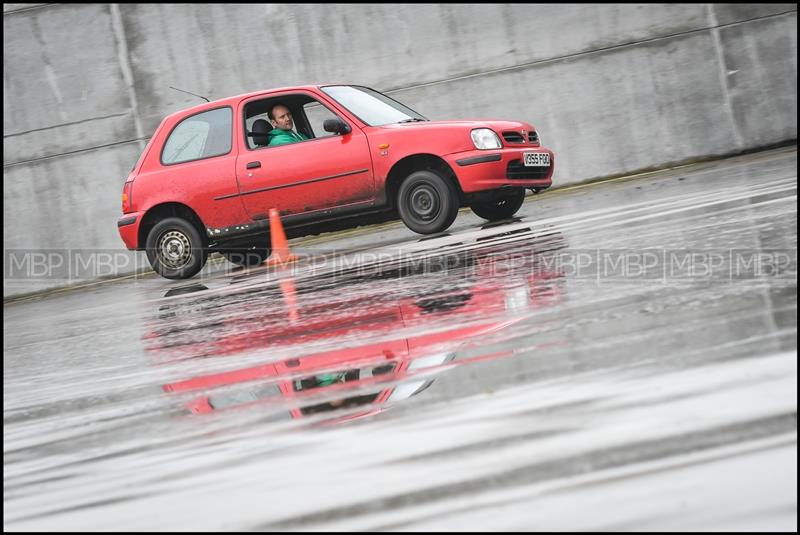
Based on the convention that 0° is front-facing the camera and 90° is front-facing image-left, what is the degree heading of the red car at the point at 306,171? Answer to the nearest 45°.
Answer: approximately 315°
